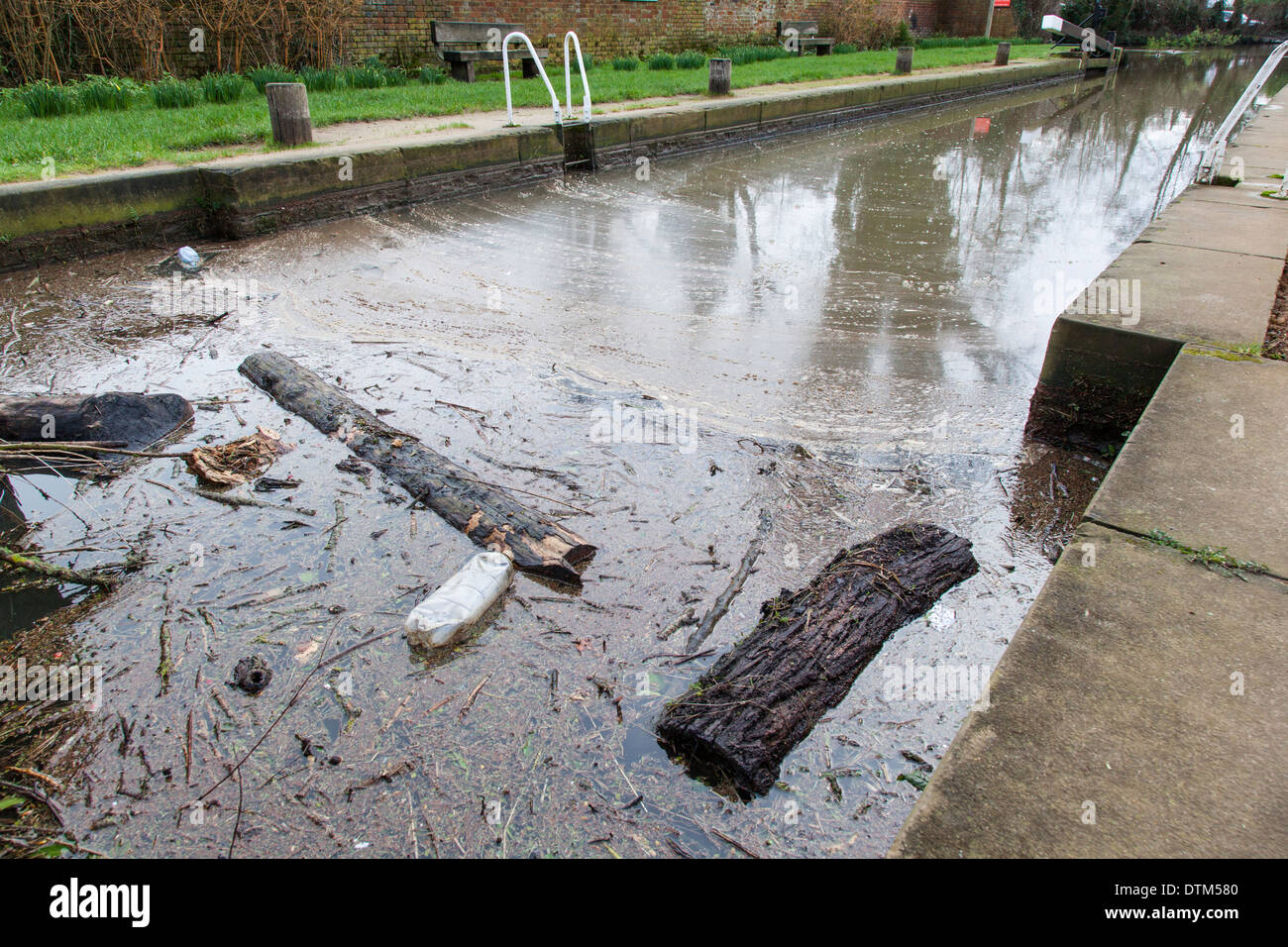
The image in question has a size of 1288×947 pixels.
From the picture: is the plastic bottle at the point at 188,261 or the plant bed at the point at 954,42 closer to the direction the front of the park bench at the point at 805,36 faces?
the plastic bottle

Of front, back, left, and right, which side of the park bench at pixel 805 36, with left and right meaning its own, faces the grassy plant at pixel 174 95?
right

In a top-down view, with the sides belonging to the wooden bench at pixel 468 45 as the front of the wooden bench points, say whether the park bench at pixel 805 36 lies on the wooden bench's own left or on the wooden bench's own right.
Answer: on the wooden bench's own left

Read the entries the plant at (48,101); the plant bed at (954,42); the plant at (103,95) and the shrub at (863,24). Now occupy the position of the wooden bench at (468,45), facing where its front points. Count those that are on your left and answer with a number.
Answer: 2

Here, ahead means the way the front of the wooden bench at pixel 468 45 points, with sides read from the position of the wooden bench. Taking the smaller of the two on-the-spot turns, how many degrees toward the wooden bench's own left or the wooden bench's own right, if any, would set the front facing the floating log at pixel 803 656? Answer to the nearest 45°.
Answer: approximately 45° to the wooden bench's own right

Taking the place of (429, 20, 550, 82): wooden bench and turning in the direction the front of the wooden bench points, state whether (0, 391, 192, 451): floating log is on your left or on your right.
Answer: on your right

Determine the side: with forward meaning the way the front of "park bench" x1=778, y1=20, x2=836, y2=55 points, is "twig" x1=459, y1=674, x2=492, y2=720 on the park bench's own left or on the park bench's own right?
on the park bench's own right

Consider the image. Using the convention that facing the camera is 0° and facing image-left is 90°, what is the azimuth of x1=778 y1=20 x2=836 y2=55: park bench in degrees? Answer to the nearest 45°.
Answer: approximately 315°

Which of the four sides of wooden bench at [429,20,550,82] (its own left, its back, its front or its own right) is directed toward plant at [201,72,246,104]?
right

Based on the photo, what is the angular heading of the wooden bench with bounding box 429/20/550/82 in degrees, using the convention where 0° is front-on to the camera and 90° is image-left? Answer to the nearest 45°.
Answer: approximately 315°

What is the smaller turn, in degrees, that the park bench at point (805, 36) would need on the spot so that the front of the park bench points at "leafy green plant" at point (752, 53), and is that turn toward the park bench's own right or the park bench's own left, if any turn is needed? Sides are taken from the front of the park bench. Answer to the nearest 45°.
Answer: approximately 45° to the park bench's own right

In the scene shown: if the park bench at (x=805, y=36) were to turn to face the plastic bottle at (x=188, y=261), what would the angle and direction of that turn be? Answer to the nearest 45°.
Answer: approximately 45° to its right

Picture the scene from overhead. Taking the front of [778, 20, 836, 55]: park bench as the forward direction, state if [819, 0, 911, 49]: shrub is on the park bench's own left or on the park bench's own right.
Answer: on the park bench's own left
